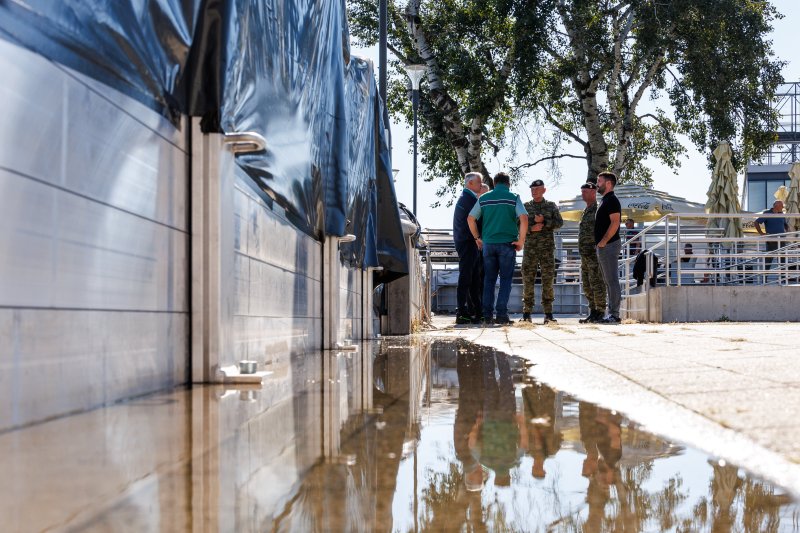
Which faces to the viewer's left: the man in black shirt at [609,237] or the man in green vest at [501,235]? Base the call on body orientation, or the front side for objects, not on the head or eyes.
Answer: the man in black shirt

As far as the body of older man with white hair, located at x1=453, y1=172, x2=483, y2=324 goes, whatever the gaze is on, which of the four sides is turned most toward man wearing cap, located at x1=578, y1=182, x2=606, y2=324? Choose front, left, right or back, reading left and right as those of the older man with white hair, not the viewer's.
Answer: front

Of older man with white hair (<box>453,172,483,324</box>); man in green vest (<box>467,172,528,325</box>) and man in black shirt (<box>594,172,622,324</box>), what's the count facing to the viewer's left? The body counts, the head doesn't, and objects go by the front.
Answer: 1

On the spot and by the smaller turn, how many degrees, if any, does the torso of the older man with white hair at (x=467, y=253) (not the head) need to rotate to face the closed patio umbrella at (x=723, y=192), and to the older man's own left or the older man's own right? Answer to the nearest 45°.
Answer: approximately 45° to the older man's own left

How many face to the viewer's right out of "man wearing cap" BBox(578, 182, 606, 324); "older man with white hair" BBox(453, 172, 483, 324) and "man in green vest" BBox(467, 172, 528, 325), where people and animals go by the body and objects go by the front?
1

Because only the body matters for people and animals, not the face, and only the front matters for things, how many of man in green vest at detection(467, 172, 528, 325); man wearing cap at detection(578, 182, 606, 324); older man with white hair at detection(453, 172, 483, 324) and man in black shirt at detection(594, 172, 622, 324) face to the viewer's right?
1

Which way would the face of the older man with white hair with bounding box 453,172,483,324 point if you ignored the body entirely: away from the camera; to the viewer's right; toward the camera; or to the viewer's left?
to the viewer's right

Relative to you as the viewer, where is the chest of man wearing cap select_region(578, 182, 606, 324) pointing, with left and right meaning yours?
facing to the left of the viewer

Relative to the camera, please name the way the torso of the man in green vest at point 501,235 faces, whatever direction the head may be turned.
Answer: away from the camera

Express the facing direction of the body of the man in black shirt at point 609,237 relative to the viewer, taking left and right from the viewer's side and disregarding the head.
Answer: facing to the left of the viewer

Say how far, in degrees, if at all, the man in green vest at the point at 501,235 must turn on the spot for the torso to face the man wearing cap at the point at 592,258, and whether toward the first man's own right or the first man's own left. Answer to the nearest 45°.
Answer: approximately 45° to the first man's own right

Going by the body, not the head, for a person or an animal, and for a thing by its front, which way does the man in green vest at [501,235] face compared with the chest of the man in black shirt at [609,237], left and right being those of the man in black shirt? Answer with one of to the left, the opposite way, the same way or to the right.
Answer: to the right

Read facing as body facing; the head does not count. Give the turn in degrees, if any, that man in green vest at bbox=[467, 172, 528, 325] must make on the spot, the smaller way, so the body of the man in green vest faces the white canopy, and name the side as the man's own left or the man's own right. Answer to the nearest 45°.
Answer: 0° — they already face it
